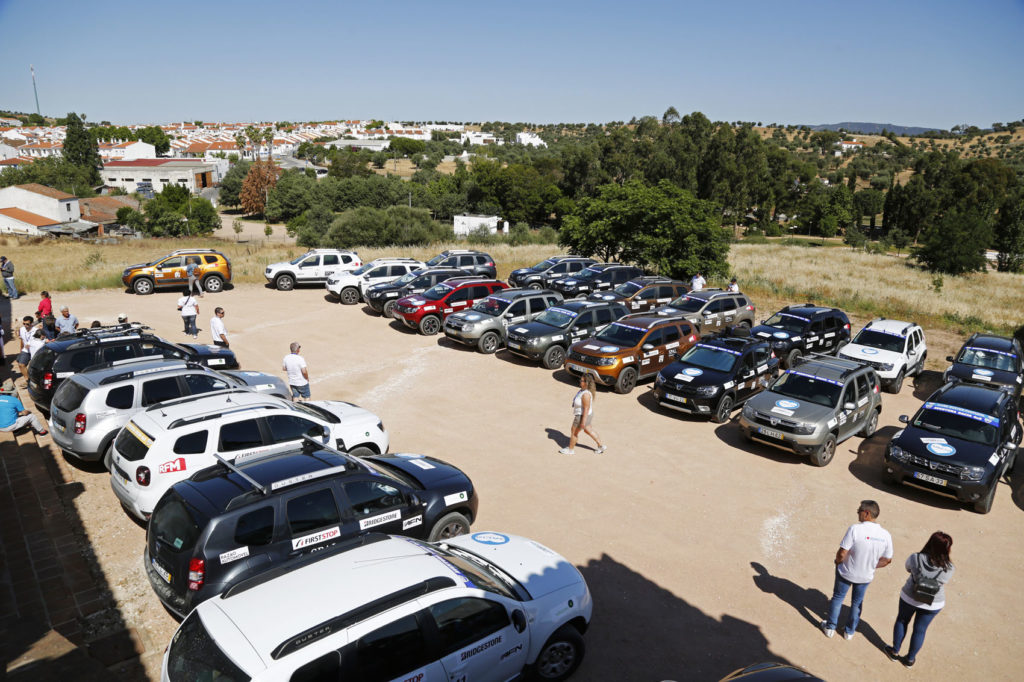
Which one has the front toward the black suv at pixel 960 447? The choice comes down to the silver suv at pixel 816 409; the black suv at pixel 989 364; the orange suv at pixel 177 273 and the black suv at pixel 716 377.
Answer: the black suv at pixel 989 364

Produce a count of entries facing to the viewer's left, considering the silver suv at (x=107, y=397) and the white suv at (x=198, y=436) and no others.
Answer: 0

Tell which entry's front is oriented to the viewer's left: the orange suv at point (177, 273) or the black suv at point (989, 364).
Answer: the orange suv

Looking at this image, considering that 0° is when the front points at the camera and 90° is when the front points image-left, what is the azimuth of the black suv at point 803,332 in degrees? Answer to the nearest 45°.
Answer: approximately 45°

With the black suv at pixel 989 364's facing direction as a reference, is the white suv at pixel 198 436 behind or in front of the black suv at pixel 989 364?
in front

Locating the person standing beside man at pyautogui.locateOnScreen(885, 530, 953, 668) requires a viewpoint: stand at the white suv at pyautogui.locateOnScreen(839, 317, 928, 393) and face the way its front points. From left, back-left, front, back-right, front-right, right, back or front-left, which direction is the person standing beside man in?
front-left

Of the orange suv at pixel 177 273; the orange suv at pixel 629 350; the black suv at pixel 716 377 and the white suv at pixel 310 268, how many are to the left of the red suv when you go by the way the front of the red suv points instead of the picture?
2

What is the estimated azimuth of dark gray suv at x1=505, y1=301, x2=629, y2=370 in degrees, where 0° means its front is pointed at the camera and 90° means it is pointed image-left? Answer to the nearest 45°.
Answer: approximately 45°

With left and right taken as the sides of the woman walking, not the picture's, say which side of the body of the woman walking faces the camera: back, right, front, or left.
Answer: left

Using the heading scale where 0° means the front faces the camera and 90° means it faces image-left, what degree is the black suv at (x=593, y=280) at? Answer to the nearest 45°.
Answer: approximately 45°

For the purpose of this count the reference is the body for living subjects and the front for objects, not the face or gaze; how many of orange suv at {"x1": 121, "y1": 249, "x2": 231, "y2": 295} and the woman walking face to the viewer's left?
2

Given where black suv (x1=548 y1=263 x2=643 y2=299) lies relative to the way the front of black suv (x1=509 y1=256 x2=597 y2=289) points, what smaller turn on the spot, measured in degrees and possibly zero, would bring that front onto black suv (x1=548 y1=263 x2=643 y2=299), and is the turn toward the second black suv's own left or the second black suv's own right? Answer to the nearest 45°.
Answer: approximately 90° to the second black suv's own left

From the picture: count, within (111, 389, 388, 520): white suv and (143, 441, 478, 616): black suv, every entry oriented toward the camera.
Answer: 0
